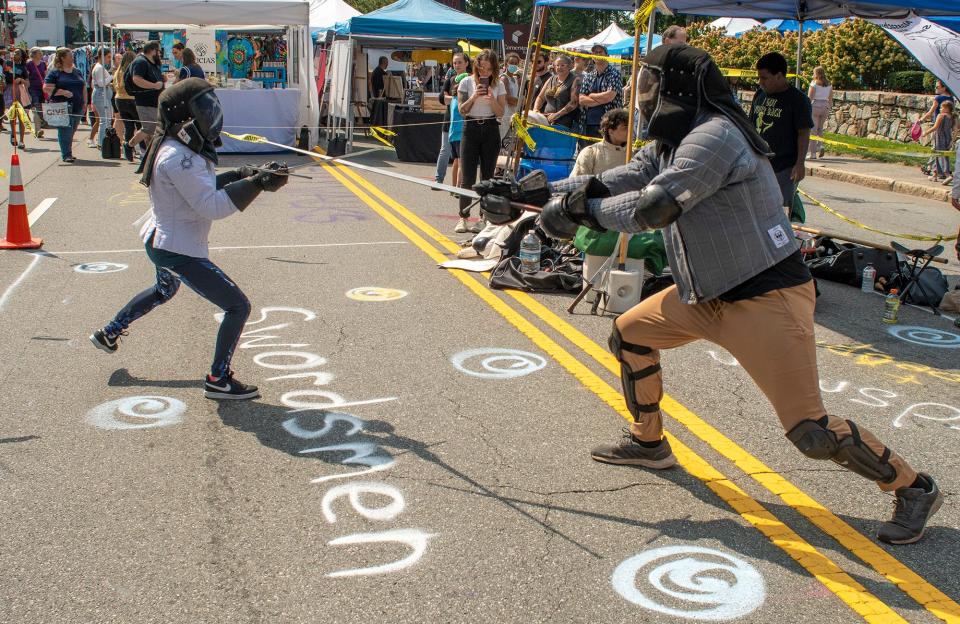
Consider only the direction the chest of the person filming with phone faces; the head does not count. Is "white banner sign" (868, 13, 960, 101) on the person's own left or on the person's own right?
on the person's own left
